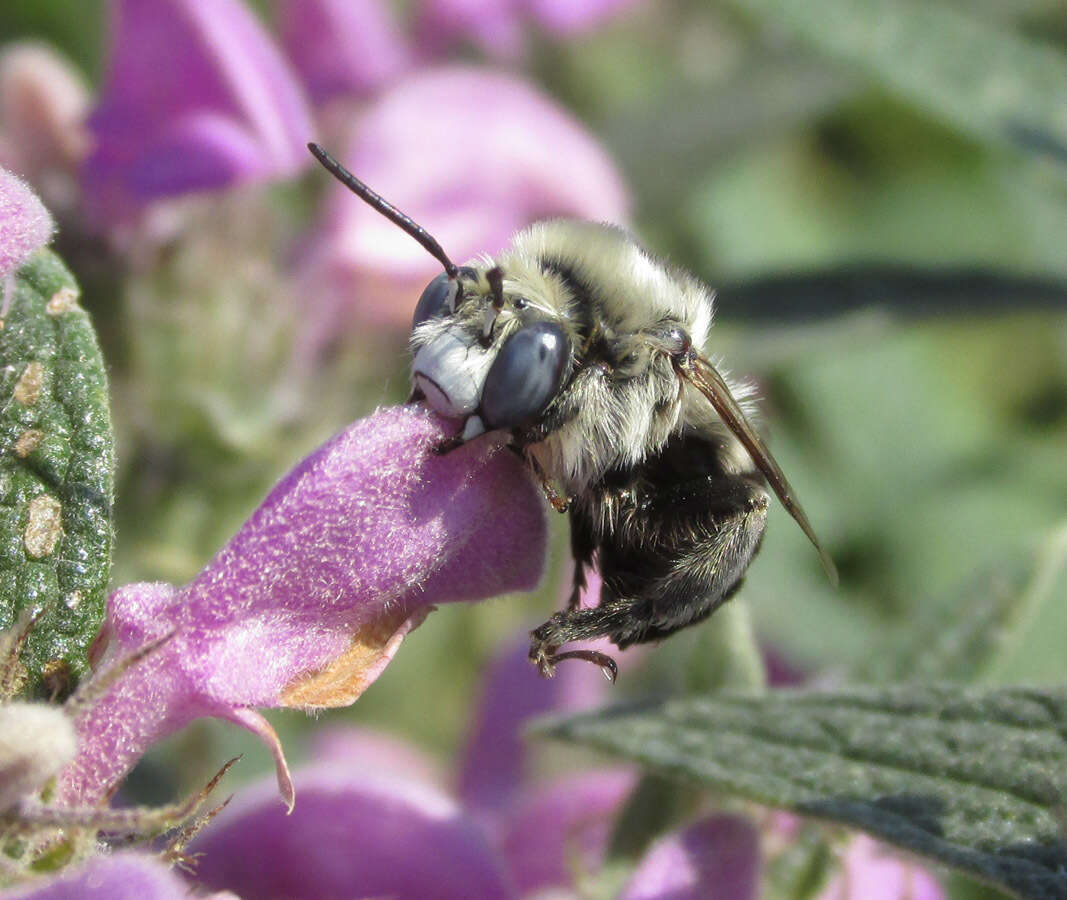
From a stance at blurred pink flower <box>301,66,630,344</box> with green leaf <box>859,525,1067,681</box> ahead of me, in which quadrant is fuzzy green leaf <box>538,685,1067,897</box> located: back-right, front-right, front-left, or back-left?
front-right

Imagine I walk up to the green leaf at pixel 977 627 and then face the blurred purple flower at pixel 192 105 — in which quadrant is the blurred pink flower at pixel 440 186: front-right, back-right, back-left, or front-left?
front-right

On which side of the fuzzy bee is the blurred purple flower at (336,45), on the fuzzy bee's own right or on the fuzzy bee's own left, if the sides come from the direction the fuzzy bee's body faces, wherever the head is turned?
on the fuzzy bee's own right

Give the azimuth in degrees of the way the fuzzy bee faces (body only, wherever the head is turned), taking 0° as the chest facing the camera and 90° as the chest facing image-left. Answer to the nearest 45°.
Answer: approximately 45°

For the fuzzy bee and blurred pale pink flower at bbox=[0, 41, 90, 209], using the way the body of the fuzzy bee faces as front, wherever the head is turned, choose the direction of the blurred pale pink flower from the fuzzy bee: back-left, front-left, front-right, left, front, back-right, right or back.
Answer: right
